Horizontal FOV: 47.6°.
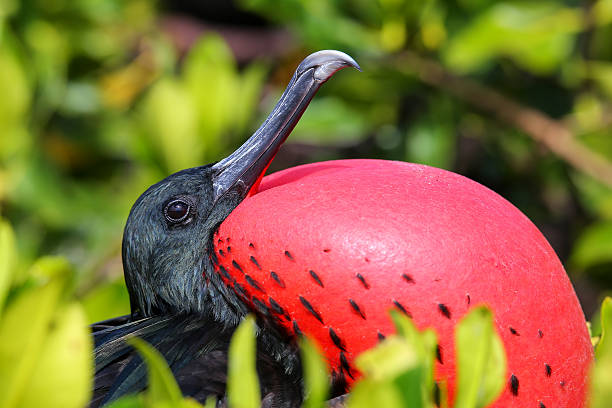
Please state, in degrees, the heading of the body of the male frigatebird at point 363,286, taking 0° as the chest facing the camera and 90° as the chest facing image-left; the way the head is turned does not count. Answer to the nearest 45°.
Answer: approximately 270°

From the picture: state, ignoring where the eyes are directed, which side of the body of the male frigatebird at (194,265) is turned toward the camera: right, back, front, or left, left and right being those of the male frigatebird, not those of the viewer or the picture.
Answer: right
